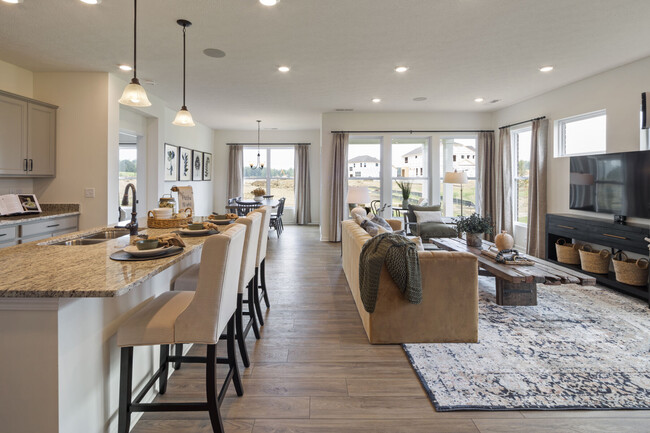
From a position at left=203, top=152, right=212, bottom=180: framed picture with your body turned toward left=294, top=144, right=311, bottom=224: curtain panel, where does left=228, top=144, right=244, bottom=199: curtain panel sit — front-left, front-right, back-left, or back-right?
front-left

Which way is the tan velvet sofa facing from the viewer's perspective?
to the viewer's right

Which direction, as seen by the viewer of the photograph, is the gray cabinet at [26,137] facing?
facing the viewer and to the right of the viewer

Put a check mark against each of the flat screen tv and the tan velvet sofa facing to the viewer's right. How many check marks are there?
1

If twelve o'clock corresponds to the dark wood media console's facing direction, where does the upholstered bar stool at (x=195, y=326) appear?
The upholstered bar stool is roughly at 11 o'clock from the dark wood media console.

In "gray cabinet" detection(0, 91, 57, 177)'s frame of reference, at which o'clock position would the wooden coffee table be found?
The wooden coffee table is roughly at 12 o'clock from the gray cabinet.

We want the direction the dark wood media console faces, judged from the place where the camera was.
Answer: facing the viewer and to the left of the viewer

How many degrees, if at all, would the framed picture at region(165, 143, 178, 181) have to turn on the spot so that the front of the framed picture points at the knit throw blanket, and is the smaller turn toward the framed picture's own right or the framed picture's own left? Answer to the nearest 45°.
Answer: approximately 45° to the framed picture's own right

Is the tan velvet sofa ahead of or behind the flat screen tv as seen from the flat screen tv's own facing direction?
ahead

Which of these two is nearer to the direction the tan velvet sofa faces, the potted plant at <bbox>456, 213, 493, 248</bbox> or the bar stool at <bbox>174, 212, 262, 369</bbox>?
the potted plant
